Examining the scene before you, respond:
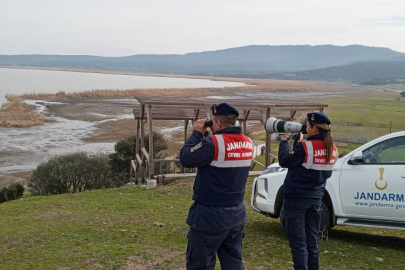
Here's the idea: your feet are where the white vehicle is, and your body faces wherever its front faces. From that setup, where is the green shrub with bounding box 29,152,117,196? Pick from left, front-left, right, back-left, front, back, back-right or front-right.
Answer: front-right

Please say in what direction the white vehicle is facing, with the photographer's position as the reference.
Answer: facing to the left of the viewer

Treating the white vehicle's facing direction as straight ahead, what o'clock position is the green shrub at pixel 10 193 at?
The green shrub is roughly at 1 o'clock from the white vehicle.

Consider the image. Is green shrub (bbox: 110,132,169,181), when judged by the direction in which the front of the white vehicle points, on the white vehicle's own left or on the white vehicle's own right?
on the white vehicle's own right
